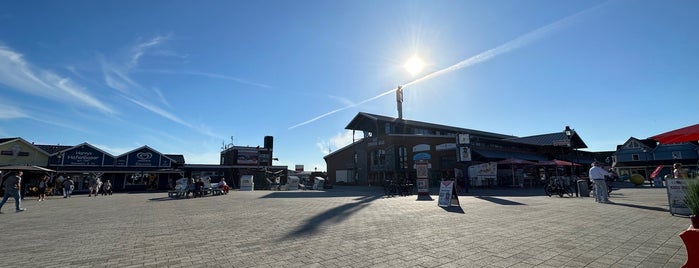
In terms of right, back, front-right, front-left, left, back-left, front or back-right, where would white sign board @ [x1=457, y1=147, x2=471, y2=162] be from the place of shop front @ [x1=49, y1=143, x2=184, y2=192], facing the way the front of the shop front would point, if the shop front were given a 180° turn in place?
back-right

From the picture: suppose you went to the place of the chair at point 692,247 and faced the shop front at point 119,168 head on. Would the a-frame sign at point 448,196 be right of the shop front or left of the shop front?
right

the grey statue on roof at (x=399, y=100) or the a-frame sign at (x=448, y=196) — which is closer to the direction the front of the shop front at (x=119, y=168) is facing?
the a-frame sign

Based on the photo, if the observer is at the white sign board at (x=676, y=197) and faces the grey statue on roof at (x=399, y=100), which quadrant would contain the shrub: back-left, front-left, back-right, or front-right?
back-left

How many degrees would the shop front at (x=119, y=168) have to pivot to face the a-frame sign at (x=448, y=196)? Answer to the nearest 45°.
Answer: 0° — it already faces it

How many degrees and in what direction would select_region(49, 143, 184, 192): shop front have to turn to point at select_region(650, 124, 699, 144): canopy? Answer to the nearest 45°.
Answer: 0° — it already faces it

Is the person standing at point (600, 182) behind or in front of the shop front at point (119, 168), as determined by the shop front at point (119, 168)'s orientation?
in front

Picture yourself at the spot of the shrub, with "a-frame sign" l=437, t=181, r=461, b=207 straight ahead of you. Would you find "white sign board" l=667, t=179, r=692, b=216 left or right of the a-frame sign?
right

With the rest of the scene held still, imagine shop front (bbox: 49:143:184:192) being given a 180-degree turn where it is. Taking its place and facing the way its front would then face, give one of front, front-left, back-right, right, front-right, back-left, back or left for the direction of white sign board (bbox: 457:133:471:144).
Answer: back-right

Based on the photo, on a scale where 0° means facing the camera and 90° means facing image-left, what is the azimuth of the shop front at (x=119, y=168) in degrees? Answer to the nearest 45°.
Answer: approximately 0°

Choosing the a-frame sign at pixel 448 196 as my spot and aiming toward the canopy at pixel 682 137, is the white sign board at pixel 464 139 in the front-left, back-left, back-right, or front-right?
back-left

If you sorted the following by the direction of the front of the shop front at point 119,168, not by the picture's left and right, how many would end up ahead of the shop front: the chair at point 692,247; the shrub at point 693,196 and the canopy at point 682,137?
3

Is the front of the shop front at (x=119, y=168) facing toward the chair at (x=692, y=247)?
yes
